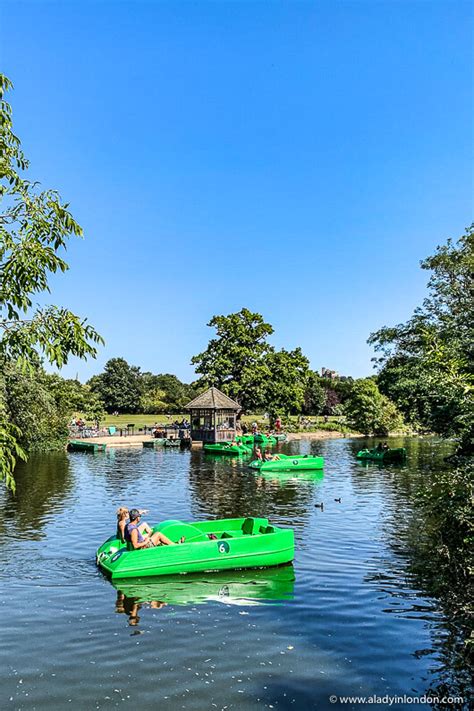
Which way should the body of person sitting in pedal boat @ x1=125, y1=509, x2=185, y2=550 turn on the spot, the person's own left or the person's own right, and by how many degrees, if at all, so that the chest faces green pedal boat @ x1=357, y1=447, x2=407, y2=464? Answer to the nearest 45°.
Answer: approximately 45° to the person's own left

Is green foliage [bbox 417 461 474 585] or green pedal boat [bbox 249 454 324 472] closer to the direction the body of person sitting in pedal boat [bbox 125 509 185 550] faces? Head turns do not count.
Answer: the green foliage

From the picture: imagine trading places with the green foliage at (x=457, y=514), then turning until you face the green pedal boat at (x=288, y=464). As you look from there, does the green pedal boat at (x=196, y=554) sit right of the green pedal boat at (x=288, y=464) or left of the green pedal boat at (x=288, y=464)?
left

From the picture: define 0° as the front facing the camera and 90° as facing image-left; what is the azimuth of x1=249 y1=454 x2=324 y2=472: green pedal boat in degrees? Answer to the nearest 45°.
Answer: approximately 270°

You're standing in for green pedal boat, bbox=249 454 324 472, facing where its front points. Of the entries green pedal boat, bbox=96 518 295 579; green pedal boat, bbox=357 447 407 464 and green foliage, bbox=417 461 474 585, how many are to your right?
2

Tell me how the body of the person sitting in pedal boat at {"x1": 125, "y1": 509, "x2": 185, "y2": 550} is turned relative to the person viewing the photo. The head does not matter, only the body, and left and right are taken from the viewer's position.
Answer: facing to the right of the viewer
